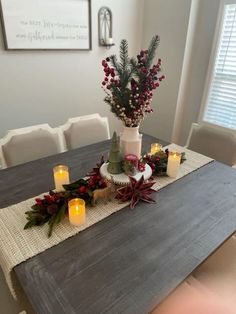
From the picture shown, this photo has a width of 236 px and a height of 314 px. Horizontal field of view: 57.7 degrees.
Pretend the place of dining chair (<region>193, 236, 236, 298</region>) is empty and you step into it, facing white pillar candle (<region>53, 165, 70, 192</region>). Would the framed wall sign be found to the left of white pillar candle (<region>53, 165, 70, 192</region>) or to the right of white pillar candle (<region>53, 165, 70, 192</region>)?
right

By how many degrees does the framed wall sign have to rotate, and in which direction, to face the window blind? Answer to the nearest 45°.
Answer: approximately 90° to its left

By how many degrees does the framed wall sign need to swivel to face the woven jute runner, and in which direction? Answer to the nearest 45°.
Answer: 0° — it already faces it

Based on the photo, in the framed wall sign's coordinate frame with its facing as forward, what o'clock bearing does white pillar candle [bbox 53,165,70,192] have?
The white pillar candle is roughly at 12 o'clock from the framed wall sign.

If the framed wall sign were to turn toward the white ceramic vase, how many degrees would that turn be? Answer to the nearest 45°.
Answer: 0° — it already faces it

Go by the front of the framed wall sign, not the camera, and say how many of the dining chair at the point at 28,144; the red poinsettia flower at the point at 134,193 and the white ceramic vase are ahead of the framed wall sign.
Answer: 3

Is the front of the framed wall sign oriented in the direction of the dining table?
yes
